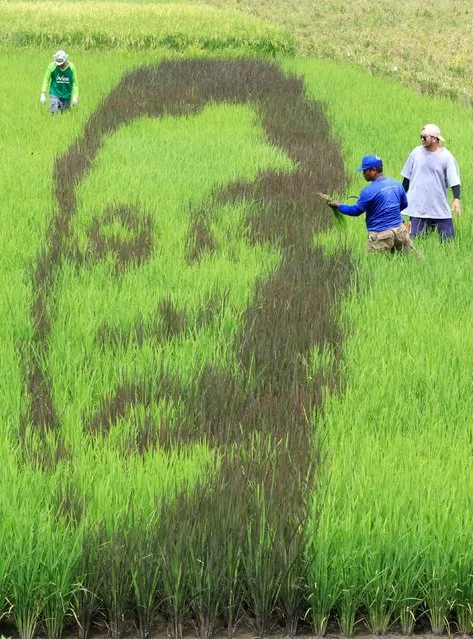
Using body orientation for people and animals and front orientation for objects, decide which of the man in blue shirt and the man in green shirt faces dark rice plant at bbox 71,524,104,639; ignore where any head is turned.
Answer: the man in green shirt

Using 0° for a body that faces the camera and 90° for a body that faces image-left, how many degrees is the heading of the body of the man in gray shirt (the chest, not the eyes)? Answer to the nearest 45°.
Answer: approximately 45°

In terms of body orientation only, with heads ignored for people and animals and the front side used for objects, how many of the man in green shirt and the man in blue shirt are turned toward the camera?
1

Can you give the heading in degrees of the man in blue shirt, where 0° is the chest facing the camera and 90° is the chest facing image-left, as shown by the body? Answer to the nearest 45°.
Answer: approximately 135°

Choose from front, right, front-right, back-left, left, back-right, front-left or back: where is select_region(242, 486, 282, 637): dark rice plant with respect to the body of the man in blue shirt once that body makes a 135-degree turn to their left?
front

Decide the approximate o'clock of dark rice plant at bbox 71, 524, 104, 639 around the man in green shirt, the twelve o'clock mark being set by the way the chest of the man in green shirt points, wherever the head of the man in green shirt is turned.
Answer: The dark rice plant is roughly at 12 o'clock from the man in green shirt.

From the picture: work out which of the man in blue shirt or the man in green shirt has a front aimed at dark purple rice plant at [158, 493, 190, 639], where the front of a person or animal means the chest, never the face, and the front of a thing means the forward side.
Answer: the man in green shirt

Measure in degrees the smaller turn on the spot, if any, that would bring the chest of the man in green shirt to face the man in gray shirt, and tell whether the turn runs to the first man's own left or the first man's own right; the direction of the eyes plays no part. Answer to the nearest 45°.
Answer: approximately 45° to the first man's own left

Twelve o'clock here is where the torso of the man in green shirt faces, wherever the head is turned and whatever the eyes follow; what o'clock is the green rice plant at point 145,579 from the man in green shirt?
The green rice plant is roughly at 12 o'clock from the man in green shirt.

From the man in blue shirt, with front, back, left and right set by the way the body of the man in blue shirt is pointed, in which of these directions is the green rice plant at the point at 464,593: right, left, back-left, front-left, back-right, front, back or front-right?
back-left

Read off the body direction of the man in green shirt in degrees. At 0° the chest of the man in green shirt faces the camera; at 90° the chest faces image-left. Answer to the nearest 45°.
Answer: approximately 0°
